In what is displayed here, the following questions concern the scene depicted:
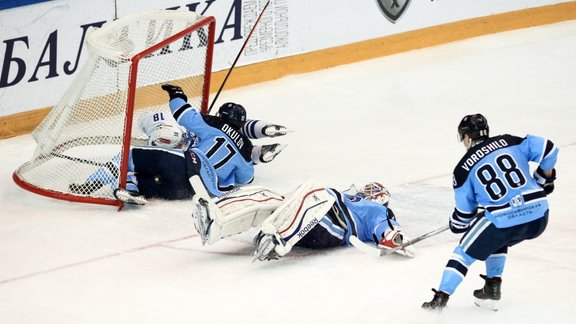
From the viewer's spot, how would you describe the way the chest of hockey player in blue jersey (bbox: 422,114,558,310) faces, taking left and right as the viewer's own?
facing away from the viewer and to the left of the viewer

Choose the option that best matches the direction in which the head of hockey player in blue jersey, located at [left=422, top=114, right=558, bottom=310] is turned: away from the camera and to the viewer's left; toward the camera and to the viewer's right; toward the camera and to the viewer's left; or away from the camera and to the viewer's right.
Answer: away from the camera and to the viewer's left

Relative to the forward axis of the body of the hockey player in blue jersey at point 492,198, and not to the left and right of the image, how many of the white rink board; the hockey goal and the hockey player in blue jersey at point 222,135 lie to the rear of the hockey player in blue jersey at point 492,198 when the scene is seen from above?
0

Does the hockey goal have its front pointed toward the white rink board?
no

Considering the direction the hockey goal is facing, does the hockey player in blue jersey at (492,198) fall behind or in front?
in front

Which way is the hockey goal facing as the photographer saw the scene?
facing the viewer and to the right of the viewer

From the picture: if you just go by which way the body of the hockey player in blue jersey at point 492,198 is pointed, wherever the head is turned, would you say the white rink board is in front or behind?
in front

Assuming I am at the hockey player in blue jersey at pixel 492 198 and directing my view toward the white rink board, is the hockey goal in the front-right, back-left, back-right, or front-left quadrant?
front-left
